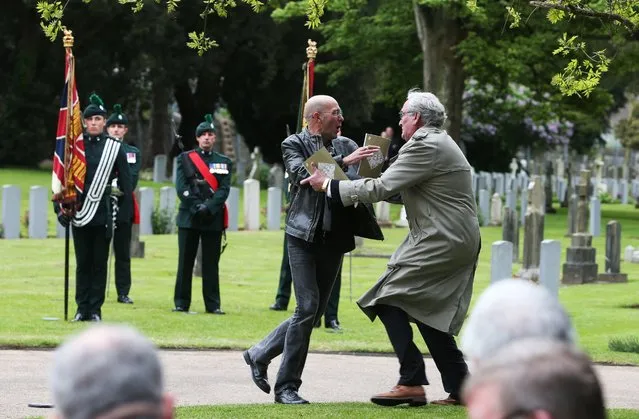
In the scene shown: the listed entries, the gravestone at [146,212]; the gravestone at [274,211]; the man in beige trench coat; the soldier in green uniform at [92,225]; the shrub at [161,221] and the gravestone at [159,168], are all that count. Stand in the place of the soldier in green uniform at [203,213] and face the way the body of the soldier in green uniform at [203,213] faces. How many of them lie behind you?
4

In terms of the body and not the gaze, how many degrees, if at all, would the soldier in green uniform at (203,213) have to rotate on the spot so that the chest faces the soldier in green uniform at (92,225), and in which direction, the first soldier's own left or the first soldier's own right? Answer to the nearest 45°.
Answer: approximately 45° to the first soldier's own right

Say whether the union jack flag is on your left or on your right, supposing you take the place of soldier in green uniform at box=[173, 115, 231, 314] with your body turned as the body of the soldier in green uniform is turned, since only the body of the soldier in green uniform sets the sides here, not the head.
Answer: on your right

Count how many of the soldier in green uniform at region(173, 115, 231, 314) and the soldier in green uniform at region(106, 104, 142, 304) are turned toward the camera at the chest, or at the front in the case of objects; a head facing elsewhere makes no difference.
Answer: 2

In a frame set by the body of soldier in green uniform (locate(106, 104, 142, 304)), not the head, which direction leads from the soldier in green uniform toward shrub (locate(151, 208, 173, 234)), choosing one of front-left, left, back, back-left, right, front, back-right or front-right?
back

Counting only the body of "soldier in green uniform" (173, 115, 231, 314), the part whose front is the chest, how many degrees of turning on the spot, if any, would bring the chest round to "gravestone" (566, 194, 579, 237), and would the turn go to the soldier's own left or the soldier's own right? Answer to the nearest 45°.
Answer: approximately 135° to the soldier's own left

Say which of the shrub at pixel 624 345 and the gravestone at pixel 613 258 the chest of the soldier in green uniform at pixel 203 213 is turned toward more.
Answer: the shrub

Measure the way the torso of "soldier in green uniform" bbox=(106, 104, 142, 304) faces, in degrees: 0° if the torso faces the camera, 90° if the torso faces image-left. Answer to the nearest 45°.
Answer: approximately 0°

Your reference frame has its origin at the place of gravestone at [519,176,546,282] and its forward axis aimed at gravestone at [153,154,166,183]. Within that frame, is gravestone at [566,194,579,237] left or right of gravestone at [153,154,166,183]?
right
